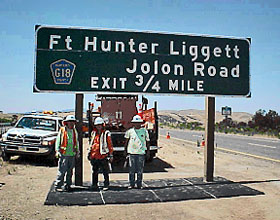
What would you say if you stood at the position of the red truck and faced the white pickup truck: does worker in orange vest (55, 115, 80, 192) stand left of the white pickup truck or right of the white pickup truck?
left

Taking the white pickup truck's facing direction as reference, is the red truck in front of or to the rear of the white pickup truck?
to the rear

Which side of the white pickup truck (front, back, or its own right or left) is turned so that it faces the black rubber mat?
left

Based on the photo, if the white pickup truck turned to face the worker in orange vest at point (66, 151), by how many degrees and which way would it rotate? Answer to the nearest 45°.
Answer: approximately 45° to its left

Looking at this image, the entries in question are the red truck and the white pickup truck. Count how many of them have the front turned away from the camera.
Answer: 1

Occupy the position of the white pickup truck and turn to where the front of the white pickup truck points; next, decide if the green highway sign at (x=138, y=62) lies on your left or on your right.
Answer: on your left

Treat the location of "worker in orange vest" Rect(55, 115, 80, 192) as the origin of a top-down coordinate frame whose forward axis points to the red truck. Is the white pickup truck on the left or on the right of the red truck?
left

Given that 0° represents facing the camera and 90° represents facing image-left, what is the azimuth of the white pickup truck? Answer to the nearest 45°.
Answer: approximately 45°
